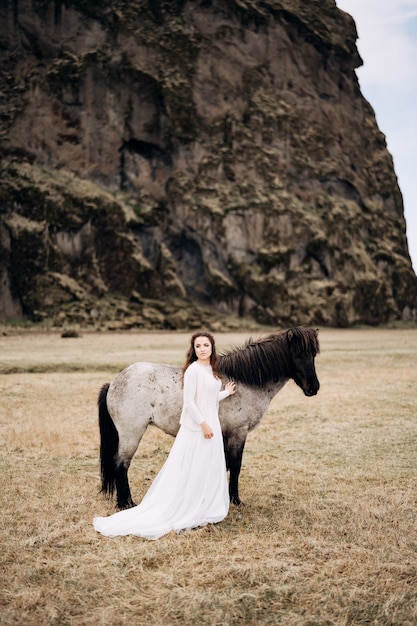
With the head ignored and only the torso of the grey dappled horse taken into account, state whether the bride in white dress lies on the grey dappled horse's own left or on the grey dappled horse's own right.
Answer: on the grey dappled horse's own right

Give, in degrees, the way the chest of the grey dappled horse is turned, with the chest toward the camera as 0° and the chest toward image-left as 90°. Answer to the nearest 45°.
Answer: approximately 270°
